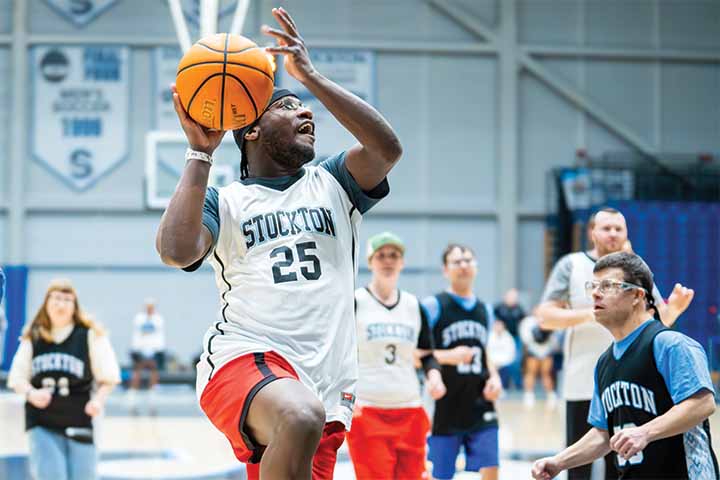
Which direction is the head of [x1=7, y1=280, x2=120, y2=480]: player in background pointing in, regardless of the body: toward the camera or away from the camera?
toward the camera

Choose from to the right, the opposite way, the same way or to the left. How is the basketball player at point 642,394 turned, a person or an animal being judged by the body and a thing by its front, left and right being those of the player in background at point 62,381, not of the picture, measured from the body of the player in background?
to the right

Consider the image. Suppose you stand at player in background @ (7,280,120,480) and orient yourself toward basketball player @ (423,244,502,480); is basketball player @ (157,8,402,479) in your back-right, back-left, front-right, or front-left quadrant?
front-right

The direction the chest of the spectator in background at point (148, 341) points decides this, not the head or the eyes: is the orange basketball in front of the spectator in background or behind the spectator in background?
in front

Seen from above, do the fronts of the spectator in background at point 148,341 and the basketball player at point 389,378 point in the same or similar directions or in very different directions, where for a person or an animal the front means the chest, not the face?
same or similar directions

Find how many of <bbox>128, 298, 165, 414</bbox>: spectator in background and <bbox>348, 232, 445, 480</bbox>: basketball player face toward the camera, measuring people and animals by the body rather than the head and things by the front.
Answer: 2

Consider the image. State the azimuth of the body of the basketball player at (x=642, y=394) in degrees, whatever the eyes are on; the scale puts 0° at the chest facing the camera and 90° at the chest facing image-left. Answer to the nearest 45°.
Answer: approximately 45°

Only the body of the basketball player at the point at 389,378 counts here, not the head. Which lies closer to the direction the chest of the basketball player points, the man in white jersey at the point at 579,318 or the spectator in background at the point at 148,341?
the man in white jersey

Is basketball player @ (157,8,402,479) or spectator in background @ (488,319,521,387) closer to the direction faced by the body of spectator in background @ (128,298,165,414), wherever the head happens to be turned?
the basketball player

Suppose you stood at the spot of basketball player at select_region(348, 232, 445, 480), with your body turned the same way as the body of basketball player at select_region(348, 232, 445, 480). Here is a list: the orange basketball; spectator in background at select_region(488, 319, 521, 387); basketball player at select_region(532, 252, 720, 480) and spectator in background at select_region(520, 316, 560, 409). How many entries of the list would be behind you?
2

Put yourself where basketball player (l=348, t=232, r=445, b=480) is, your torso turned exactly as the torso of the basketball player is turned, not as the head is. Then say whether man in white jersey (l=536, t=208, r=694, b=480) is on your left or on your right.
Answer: on your left

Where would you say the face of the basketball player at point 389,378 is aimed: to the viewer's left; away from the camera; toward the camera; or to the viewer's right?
toward the camera

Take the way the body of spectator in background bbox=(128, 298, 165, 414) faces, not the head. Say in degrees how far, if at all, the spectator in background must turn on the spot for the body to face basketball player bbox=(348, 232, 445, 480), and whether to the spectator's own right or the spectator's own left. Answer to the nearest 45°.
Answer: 0° — they already face them

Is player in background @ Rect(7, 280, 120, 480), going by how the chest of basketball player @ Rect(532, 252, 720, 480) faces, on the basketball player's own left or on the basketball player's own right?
on the basketball player's own right

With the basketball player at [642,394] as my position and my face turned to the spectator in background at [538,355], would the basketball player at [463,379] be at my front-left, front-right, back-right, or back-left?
front-left

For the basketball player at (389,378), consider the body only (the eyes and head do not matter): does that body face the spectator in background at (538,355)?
no

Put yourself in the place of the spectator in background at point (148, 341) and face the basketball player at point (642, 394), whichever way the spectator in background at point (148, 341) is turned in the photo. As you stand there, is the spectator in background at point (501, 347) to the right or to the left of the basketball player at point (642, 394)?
left

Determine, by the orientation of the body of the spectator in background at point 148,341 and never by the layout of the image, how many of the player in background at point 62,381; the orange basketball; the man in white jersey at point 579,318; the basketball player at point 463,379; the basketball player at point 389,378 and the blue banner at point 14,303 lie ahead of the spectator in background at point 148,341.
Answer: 5

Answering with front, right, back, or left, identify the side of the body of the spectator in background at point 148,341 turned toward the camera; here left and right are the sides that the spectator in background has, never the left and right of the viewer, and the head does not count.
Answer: front

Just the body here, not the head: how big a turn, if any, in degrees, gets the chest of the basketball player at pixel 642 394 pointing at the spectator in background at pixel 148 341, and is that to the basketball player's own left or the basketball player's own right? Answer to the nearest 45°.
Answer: approximately 90° to the basketball player's own right

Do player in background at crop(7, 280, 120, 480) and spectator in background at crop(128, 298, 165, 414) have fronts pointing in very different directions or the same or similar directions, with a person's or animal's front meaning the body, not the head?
same or similar directions

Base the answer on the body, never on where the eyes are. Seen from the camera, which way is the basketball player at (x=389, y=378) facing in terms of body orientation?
toward the camera

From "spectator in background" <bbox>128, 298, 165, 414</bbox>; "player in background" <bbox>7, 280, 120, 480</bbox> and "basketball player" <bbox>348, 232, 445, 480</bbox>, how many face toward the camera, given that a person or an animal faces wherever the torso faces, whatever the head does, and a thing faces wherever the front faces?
3
